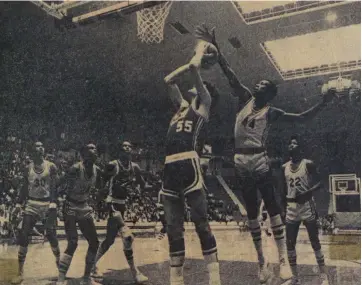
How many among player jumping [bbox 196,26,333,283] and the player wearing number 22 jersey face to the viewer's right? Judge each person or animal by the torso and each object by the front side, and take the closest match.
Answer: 0

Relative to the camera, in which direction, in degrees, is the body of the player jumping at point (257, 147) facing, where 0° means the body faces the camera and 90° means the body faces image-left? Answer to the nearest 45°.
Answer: approximately 45°

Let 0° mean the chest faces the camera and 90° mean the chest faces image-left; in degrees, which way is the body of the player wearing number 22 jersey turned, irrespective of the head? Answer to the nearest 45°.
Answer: approximately 45°
